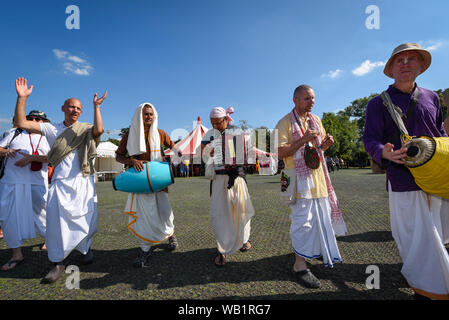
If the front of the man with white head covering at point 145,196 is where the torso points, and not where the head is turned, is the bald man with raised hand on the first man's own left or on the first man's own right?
on the first man's own right

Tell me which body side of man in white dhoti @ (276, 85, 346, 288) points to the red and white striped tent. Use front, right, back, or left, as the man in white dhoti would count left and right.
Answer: back

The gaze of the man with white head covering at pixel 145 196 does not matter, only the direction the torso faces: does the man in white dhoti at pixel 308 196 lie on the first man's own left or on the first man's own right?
on the first man's own left

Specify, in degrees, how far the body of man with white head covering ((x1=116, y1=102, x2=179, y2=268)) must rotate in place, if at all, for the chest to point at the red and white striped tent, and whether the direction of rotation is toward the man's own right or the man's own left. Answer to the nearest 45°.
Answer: approximately 180°
